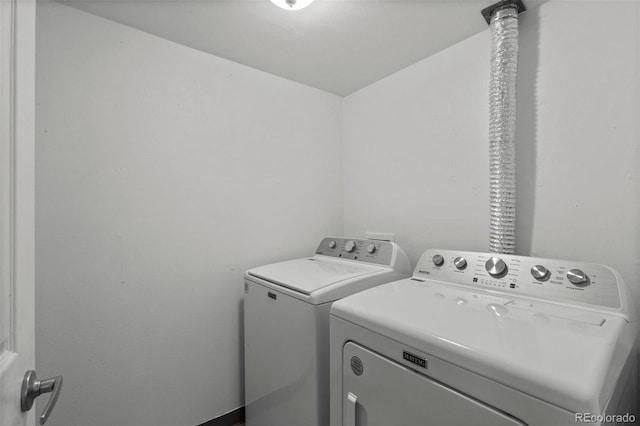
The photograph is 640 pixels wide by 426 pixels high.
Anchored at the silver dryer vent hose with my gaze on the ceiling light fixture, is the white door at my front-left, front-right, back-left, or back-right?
front-left

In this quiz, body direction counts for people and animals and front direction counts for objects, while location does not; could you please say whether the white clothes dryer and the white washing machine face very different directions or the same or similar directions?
same or similar directions

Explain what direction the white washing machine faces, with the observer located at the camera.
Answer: facing the viewer and to the left of the viewer

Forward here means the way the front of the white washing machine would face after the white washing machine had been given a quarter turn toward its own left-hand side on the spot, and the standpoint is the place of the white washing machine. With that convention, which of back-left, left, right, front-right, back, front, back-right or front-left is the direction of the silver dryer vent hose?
front-left

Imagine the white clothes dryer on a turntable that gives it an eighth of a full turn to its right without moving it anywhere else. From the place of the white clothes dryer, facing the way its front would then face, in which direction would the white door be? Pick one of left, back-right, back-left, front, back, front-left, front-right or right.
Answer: front-left

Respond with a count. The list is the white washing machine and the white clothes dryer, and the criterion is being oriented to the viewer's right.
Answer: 0

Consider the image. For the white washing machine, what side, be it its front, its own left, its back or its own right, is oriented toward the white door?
front
